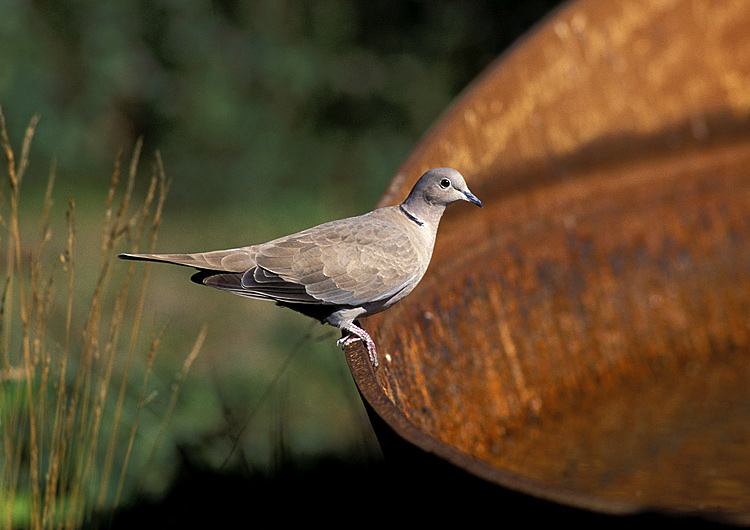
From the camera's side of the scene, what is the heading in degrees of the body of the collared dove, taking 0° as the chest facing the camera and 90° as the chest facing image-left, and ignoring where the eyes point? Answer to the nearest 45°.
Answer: approximately 270°
